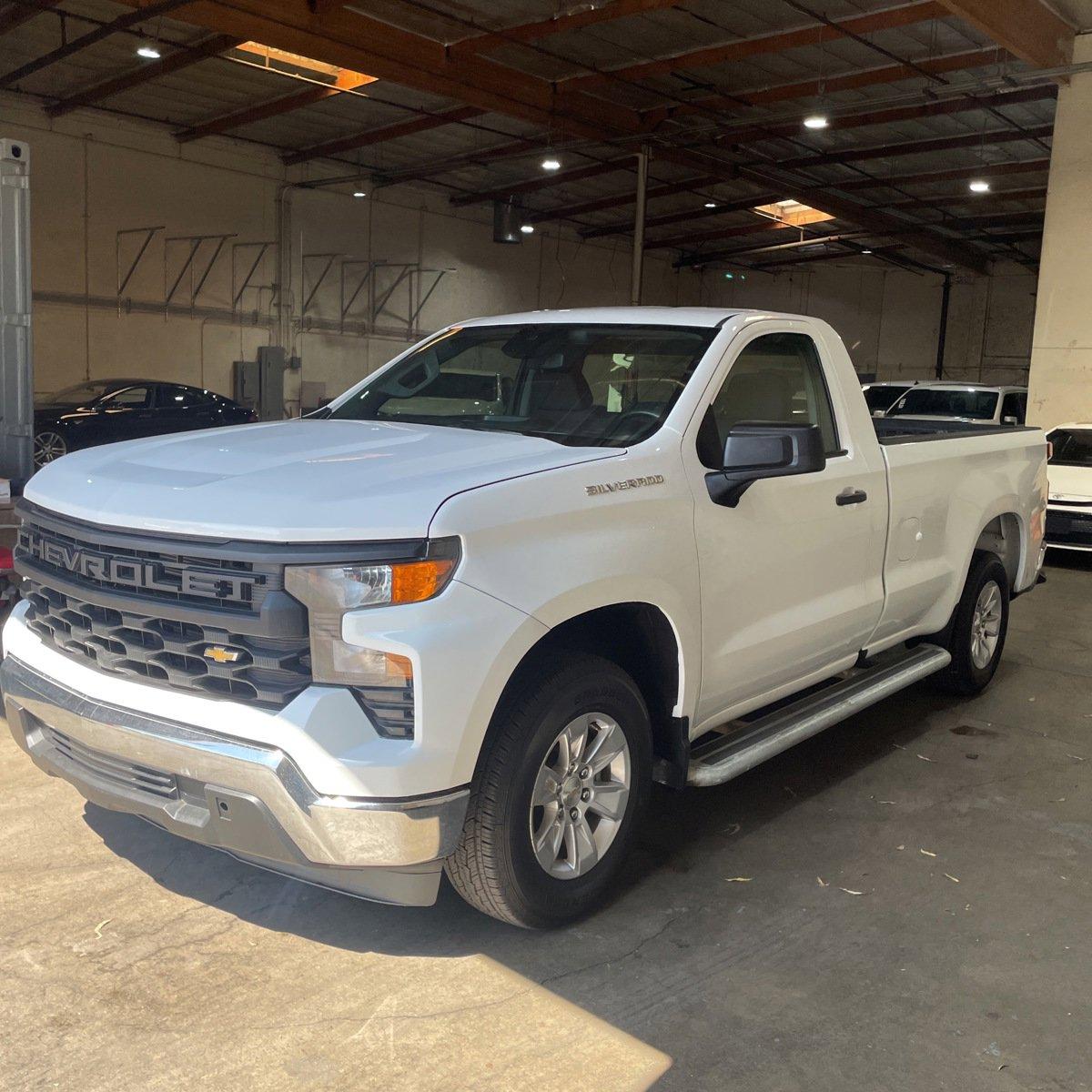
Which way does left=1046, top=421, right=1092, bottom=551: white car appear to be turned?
toward the camera

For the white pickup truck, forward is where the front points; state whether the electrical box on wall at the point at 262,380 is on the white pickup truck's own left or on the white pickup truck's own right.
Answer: on the white pickup truck's own right

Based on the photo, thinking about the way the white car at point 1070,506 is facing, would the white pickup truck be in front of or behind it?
in front

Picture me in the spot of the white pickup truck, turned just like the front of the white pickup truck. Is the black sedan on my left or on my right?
on my right

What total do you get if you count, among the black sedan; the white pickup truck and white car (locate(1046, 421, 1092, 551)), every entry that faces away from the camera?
0

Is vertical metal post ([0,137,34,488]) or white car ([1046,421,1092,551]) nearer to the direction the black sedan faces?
the vertical metal post

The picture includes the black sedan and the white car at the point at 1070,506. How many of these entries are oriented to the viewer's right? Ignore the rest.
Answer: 0

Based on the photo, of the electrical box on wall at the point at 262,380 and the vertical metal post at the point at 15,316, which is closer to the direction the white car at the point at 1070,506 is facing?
the vertical metal post

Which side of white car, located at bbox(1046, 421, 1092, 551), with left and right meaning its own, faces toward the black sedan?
right

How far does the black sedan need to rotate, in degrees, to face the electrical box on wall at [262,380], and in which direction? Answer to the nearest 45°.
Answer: approximately 180°

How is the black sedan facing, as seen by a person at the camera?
facing the viewer and to the left of the viewer

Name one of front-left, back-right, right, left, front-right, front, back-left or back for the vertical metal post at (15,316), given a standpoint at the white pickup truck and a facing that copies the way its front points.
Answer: right
